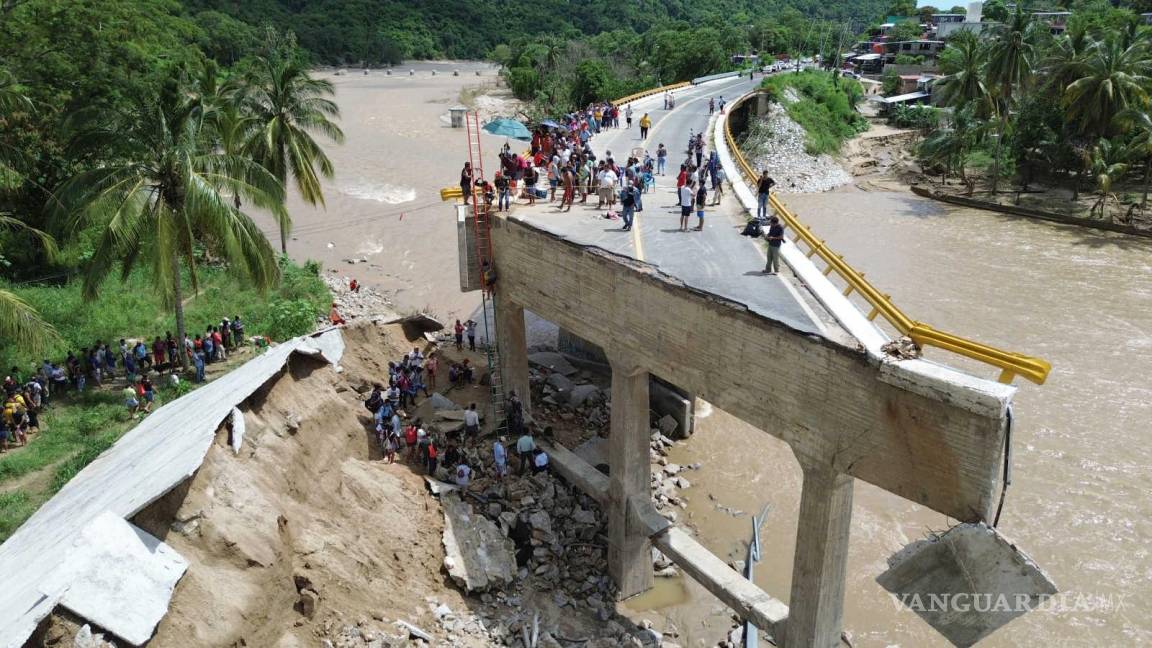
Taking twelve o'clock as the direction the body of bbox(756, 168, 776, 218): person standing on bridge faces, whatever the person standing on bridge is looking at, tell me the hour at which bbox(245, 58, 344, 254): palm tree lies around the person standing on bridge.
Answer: The palm tree is roughly at 4 o'clock from the person standing on bridge.

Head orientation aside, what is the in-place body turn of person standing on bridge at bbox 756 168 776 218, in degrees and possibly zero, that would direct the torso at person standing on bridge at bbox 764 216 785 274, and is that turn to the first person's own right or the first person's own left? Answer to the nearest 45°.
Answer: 0° — they already face them

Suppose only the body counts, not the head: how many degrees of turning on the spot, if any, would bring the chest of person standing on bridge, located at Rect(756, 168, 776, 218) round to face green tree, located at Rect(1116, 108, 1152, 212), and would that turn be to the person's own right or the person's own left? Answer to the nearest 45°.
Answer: approximately 135° to the person's own left

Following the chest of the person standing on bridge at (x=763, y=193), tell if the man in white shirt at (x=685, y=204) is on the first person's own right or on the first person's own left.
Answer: on the first person's own right
